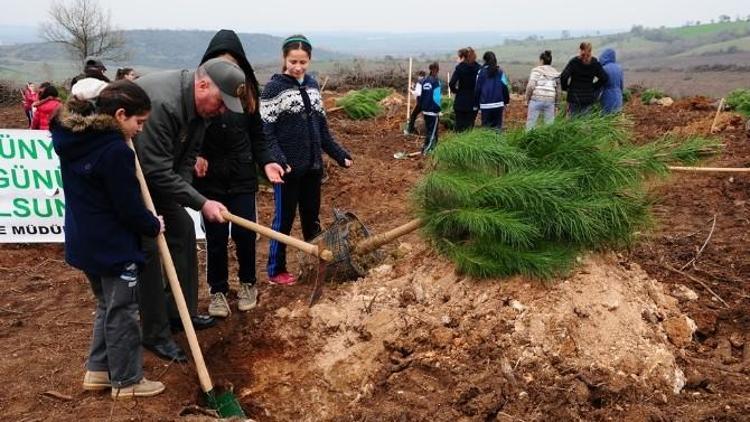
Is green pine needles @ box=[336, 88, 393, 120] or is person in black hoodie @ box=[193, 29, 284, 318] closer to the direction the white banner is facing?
the person in black hoodie

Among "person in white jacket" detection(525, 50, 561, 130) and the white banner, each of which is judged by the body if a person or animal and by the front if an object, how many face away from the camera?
1

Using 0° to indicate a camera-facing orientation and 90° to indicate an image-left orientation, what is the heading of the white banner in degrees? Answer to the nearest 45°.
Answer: approximately 0°

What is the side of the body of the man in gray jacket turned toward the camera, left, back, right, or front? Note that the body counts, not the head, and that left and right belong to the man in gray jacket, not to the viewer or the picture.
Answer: right

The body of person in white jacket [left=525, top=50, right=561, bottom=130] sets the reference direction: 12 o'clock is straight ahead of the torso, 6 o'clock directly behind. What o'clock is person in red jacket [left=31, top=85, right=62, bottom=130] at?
The person in red jacket is roughly at 8 o'clock from the person in white jacket.

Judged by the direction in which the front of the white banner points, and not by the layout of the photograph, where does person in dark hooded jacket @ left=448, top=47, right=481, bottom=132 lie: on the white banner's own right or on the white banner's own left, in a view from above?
on the white banner's own left

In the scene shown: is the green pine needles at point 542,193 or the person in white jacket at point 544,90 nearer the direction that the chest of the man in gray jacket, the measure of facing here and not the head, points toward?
the green pine needles

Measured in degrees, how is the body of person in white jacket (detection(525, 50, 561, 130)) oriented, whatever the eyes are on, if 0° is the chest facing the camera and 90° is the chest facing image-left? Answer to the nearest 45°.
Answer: approximately 180°

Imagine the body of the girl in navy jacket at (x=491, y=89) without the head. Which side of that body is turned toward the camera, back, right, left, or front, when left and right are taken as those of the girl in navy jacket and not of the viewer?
back

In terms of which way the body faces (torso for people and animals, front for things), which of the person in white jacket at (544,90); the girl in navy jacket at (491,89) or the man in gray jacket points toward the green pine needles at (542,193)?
the man in gray jacket

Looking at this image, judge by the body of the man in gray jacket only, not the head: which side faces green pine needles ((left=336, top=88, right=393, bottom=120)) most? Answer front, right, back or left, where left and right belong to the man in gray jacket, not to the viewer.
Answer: left

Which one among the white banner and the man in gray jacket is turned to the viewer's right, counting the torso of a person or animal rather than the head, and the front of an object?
the man in gray jacket

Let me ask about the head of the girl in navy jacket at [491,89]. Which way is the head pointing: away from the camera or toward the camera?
away from the camera
